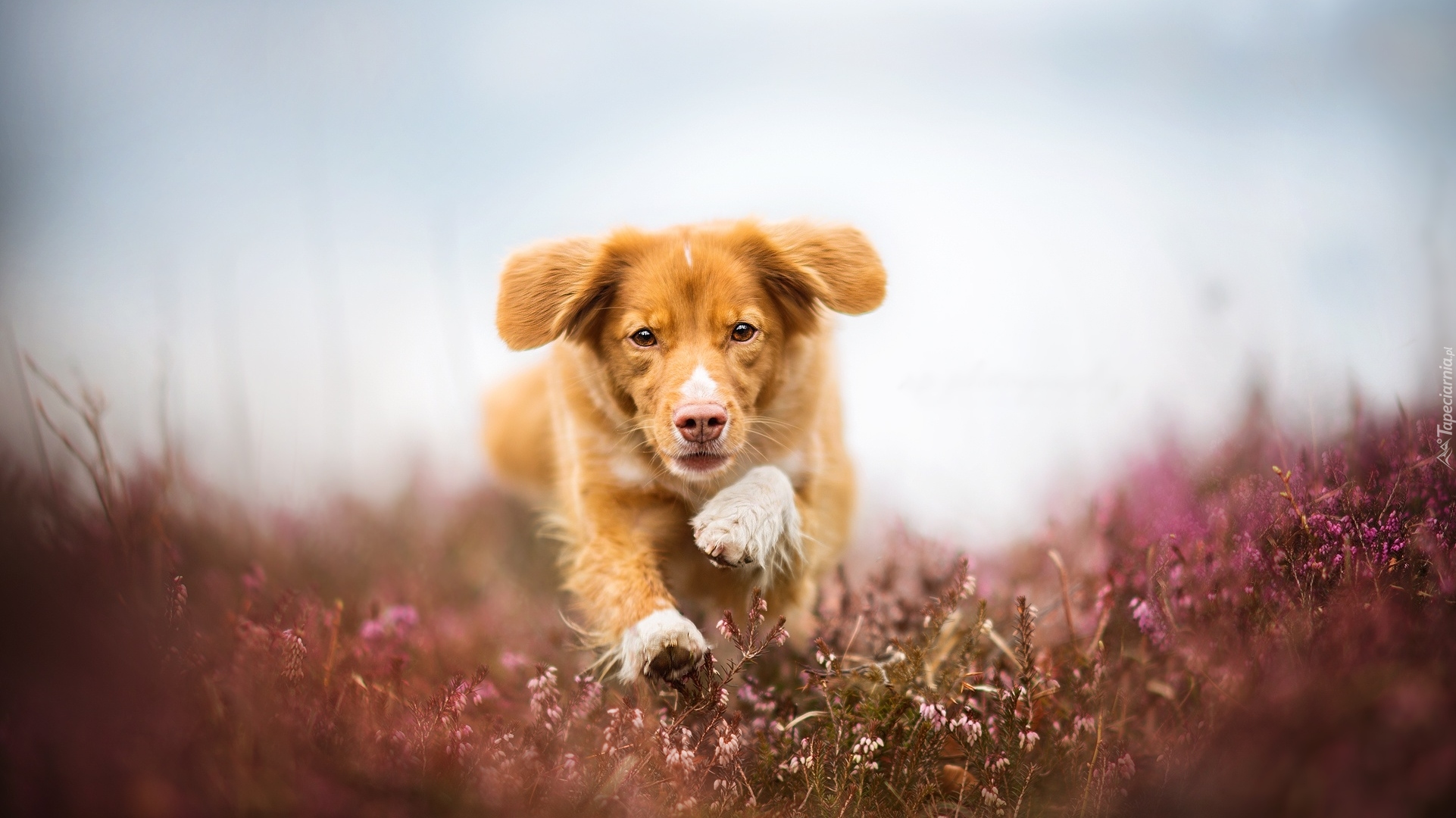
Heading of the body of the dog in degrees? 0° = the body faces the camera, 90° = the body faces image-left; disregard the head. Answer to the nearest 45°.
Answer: approximately 0°
